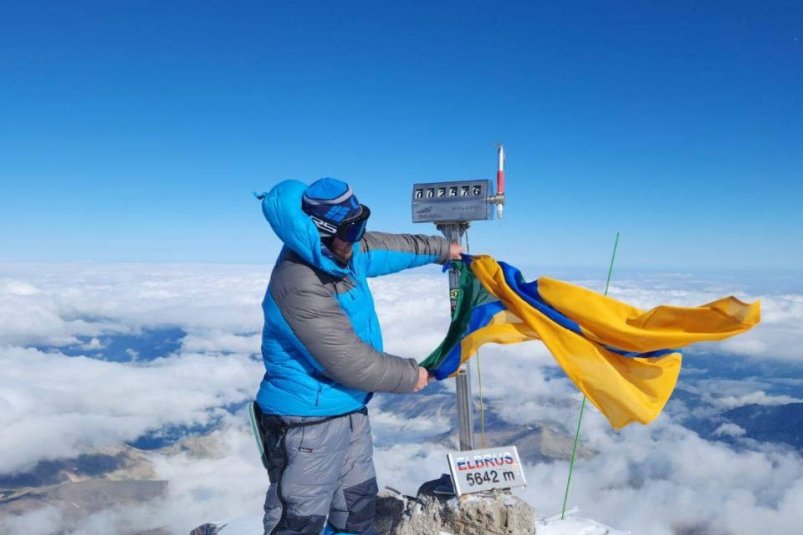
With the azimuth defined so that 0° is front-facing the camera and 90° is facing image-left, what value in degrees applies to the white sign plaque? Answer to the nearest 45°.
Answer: approximately 0°

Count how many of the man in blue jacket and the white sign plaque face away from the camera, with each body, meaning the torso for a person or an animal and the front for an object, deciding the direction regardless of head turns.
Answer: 0

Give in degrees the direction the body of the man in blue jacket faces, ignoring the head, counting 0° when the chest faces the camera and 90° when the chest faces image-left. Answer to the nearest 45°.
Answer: approximately 315°
